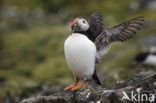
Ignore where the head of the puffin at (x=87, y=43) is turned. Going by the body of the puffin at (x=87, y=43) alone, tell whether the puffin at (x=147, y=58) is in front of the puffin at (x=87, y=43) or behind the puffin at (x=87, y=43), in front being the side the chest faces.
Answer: behind

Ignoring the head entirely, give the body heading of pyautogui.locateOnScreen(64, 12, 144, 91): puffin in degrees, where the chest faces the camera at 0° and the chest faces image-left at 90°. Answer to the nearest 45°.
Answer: approximately 45°
